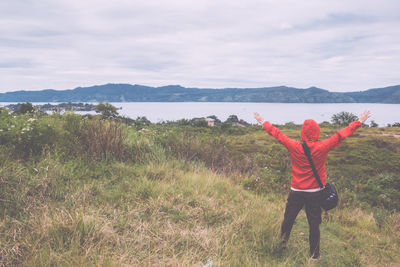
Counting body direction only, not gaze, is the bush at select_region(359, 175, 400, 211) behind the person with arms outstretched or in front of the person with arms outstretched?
in front

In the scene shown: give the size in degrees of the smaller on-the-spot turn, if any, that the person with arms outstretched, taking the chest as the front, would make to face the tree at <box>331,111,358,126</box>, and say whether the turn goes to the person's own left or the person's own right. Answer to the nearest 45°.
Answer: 0° — they already face it

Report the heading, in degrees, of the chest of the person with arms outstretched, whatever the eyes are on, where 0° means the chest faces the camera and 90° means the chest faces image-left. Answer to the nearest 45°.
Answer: approximately 180°

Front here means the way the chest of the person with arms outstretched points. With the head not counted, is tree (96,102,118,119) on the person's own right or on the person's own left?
on the person's own left
